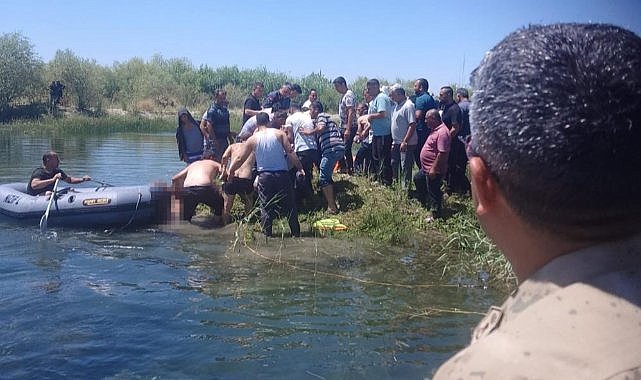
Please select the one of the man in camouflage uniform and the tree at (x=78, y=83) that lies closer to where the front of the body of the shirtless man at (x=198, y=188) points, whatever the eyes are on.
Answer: the tree

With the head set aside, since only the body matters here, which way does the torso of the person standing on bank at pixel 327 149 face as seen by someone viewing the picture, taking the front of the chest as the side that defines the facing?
to the viewer's left

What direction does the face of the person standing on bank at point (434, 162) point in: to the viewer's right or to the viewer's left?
to the viewer's left

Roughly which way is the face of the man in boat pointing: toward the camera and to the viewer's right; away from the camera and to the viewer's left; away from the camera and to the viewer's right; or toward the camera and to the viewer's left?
toward the camera and to the viewer's right

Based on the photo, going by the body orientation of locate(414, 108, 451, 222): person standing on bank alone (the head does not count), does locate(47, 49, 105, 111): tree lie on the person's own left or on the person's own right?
on the person's own right

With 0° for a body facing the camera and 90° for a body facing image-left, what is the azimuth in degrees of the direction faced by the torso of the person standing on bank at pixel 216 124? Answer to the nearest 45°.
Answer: approximately 315°

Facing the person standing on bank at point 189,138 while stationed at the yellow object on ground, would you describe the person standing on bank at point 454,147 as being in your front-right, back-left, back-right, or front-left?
back-right

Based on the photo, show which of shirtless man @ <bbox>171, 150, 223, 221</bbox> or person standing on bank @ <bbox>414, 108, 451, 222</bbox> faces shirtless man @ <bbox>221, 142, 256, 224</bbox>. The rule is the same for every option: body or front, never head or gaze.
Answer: the person standing on bank

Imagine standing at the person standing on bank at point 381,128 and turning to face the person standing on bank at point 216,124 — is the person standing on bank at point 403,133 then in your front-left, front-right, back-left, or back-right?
back-left

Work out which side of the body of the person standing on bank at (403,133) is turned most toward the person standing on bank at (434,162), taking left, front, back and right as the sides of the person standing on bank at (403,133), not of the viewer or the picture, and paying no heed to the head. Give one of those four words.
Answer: left

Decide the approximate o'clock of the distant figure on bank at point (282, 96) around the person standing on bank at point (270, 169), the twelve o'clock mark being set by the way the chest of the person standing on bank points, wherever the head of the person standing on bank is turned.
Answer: The distant figure on bank is roughly at 12 o'clock from the person standing on bank.

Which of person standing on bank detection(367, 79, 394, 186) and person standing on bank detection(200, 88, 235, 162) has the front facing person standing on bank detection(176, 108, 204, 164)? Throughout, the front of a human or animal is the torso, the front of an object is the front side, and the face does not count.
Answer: person standing on bank detection(367, 79, 394, 186)

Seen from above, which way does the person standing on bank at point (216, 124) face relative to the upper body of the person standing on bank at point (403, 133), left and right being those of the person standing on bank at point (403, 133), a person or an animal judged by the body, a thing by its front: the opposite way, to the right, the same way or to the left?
to the left

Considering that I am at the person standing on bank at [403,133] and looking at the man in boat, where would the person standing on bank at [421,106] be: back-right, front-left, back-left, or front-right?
back-right

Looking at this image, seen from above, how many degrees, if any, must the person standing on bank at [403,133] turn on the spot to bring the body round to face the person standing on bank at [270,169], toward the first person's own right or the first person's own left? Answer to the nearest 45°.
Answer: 0° — they already face them

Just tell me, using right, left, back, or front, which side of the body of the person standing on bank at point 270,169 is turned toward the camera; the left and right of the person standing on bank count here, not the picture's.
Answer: back
